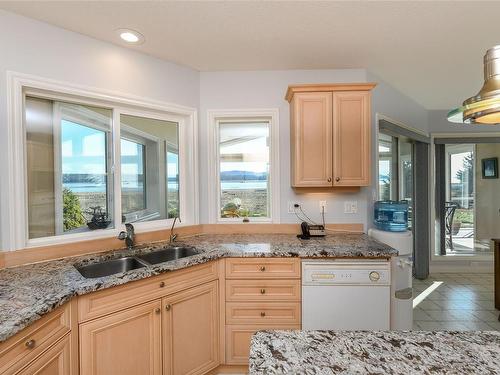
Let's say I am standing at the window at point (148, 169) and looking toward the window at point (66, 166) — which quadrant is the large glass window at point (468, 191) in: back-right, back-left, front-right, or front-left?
back-left

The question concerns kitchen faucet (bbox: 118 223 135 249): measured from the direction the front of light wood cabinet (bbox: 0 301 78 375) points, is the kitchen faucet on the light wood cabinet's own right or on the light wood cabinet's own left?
on the light wood cabinet's own left

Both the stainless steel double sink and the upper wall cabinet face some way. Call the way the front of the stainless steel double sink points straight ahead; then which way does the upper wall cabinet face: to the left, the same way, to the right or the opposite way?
to the right

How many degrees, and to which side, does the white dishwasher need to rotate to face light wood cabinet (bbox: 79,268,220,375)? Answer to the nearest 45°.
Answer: approximately 45° to its right

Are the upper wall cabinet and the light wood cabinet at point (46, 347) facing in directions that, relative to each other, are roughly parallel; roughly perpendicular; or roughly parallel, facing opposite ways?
roughly perpendicular

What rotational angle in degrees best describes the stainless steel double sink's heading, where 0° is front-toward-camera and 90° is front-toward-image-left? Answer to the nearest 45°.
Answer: approximately 315°

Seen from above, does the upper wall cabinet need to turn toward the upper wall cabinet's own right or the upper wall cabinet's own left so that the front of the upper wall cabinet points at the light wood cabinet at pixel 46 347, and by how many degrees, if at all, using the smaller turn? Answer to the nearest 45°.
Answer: approximately 45° to the upper wall cabinet's own right

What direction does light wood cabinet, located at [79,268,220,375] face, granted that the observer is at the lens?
facing the viewer and to the right of the viewer

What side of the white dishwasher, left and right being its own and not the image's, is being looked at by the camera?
front

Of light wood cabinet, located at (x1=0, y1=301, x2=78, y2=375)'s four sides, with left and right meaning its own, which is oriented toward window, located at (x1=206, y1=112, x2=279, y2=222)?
left

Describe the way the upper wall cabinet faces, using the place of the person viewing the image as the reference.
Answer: facing the viewer

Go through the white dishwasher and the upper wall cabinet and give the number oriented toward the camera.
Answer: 2
